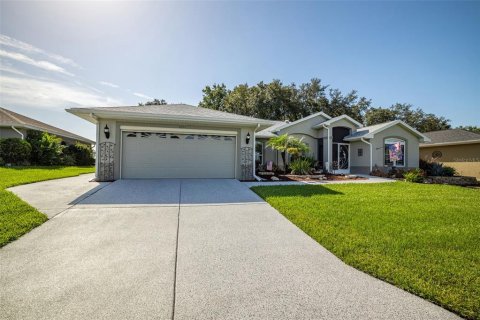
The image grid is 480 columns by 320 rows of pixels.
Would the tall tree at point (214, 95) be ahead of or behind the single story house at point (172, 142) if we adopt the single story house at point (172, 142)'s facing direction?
behind

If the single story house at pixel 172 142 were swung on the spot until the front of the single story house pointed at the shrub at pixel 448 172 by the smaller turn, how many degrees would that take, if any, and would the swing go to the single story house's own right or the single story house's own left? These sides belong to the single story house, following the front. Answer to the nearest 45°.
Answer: approximately 90° to the single story house's own left

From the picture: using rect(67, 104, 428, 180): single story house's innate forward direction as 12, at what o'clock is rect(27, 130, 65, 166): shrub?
The shrub is roughly at 4 o'clock from the single story house.

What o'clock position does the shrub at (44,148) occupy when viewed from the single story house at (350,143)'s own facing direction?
The shrub is roughly at 2 o'clock from the single story house.

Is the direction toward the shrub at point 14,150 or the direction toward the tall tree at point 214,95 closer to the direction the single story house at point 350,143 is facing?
the shrub

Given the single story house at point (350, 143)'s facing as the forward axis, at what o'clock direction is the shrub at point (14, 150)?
The shrub is roughly at 2 o'clock from the single story house.

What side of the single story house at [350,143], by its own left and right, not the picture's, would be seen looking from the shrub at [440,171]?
left

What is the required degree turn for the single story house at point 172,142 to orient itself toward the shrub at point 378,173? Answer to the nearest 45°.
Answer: approximately 90° to its left

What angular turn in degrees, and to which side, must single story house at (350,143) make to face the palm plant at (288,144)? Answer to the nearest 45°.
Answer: approximately 45° to its right

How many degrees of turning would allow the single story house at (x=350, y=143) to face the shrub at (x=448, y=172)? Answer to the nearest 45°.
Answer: approximately 90° to its left
